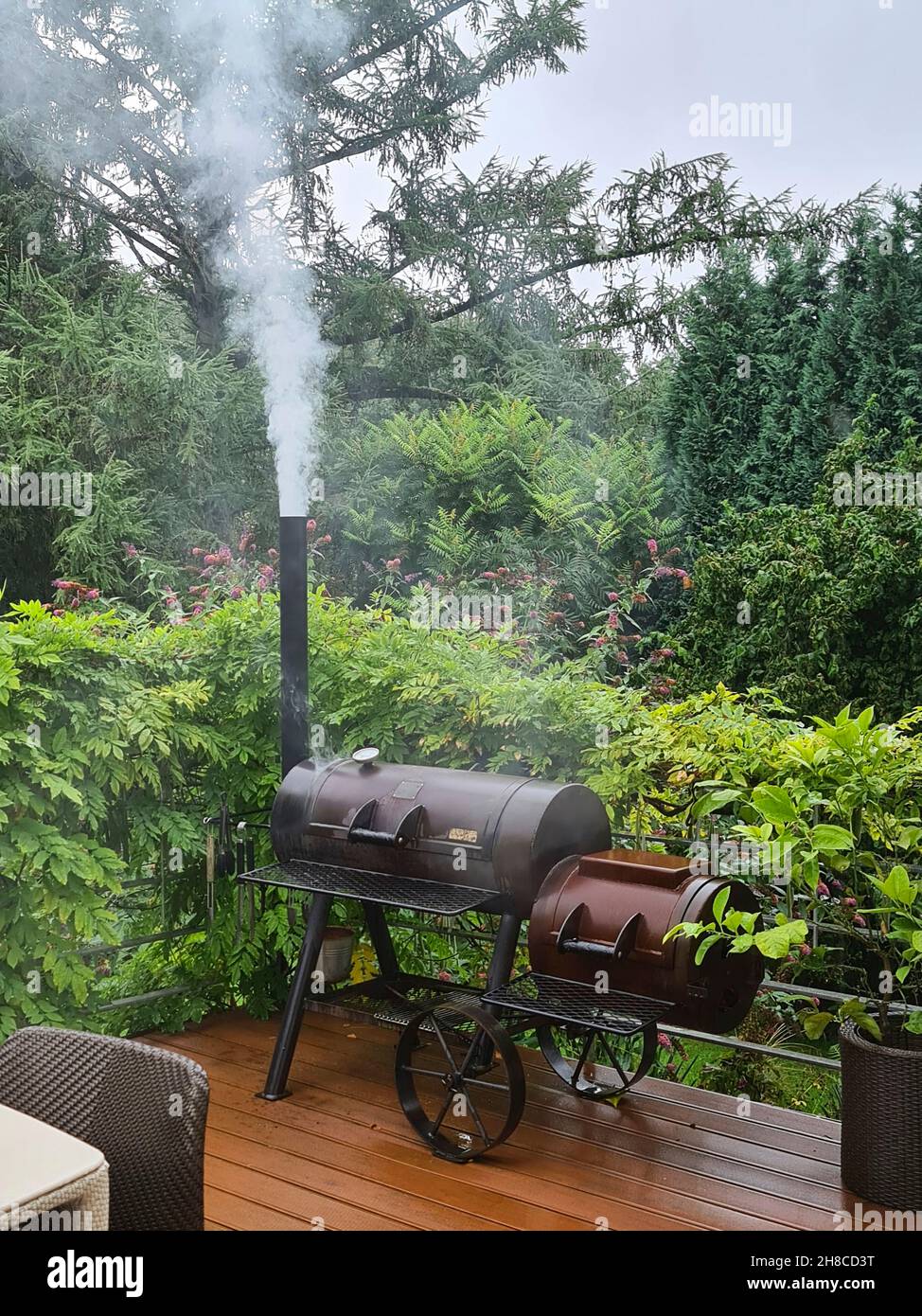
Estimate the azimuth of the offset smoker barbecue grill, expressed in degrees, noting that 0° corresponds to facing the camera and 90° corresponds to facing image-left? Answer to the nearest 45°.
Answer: approximately 45°

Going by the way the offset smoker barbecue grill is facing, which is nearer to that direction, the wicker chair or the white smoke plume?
the wicker chair

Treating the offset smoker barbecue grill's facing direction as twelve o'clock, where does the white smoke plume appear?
The white smoke plume is roughly at 4 o'clock from the offset smoker barbecue grill.
